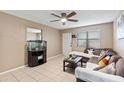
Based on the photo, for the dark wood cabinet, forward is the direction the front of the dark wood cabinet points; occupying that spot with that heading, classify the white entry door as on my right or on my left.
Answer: on my left

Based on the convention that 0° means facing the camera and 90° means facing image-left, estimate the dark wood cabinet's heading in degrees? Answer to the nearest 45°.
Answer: approximately 315°
